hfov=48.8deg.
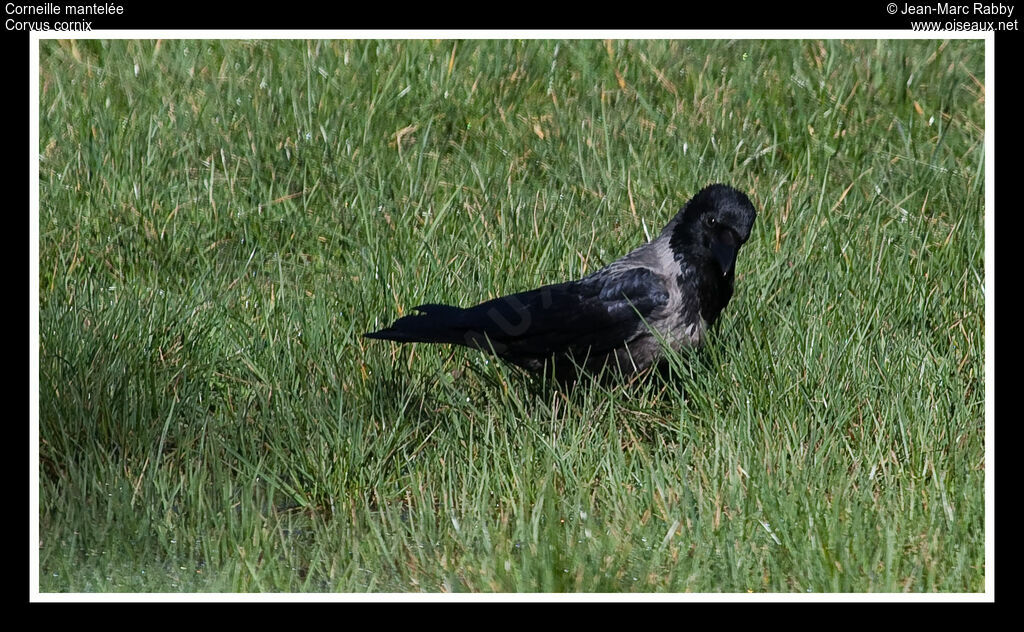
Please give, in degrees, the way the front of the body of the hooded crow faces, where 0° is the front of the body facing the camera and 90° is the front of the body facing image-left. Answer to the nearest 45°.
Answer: approximately 270°
